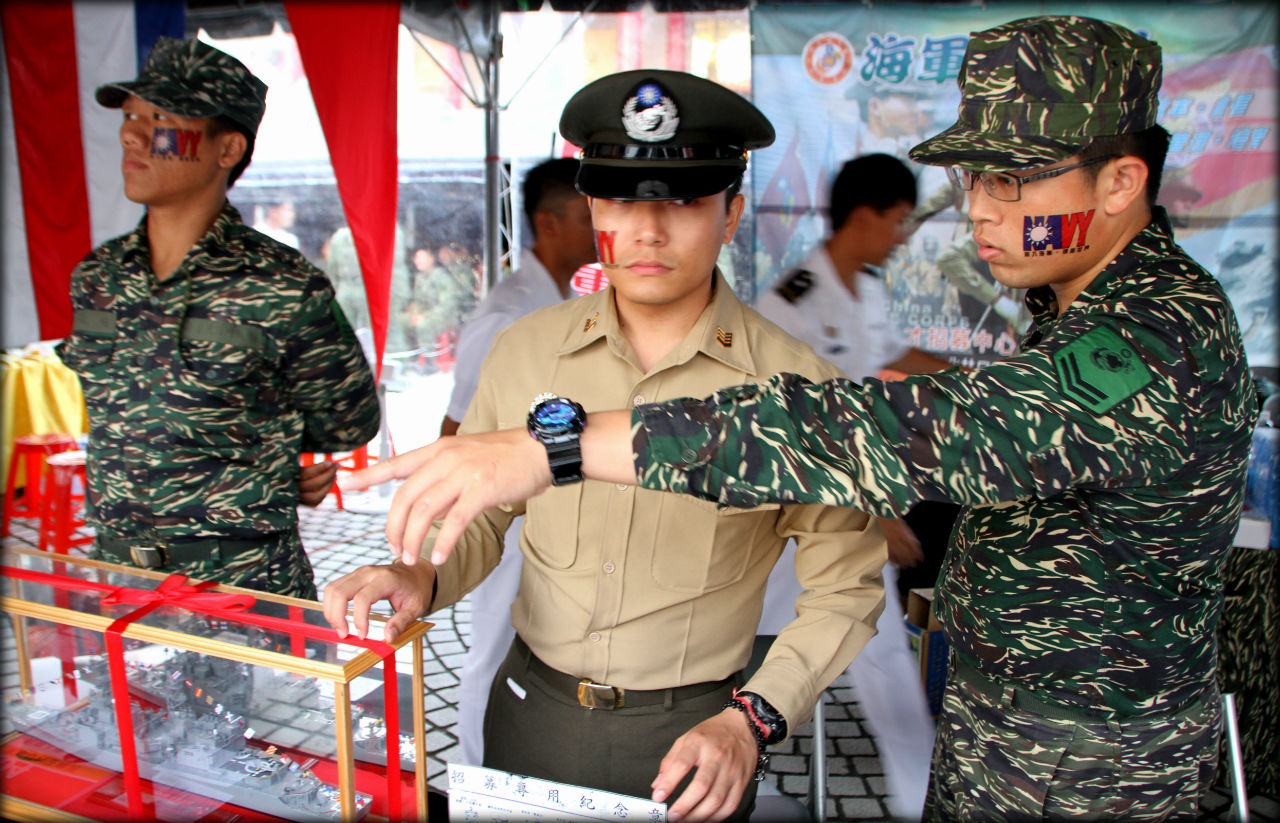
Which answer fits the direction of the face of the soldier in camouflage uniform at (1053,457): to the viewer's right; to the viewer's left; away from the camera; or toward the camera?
to the viewer's left

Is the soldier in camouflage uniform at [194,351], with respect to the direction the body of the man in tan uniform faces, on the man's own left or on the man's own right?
on the man's own right

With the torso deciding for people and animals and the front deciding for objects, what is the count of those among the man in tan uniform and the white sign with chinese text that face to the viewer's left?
0

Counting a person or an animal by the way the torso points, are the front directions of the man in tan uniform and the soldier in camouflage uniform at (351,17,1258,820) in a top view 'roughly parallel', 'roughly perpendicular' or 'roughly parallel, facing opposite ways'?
roughly perpendicular

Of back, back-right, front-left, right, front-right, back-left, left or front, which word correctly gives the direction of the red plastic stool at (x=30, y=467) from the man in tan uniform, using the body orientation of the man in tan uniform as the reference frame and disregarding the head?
back-right

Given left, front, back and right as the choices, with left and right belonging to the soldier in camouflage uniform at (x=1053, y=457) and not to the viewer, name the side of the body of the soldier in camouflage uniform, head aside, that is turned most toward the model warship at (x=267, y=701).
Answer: front

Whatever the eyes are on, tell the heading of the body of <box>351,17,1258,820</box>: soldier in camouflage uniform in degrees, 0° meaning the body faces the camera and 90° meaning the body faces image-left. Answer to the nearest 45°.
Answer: approximately 90°
